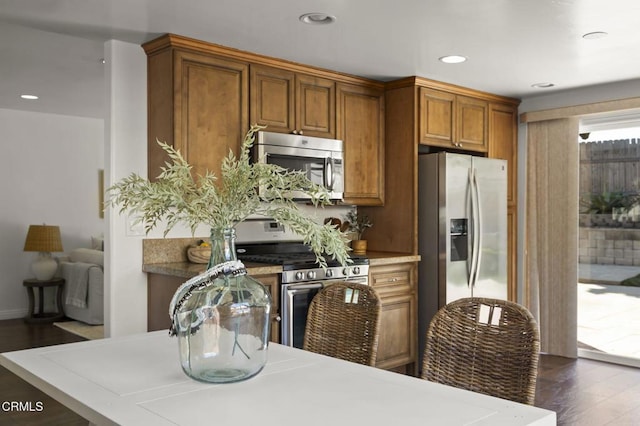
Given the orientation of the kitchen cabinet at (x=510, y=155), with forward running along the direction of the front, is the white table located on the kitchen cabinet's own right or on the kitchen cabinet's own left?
on the kitchen cabinet's own right

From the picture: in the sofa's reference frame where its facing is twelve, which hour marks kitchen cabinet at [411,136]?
The kitchen cabinet is roughly at 12 o'clock from the sofa.

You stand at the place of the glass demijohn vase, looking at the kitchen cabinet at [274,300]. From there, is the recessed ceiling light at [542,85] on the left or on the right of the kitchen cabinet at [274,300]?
right

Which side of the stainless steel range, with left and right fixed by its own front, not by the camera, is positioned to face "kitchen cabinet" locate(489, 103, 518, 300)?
left

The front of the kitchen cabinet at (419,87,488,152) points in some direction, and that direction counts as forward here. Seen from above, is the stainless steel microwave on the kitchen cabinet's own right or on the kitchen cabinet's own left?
on the kitchen cabinet's own right

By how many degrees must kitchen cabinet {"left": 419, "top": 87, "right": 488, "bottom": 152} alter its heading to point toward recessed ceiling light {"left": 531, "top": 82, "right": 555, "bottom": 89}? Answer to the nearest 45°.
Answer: approximately 45° to its left

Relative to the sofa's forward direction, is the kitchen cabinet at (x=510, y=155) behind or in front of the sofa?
in front

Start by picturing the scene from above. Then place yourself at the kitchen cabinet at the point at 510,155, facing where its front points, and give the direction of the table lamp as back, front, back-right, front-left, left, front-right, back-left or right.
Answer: back-right

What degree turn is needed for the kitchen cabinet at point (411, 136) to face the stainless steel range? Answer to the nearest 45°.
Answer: approximately 90° to its right

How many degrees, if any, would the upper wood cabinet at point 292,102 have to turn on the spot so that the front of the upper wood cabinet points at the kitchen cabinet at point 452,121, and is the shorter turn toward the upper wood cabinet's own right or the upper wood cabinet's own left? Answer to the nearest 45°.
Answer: approximately 90° to the upper wood cabinet's own left
